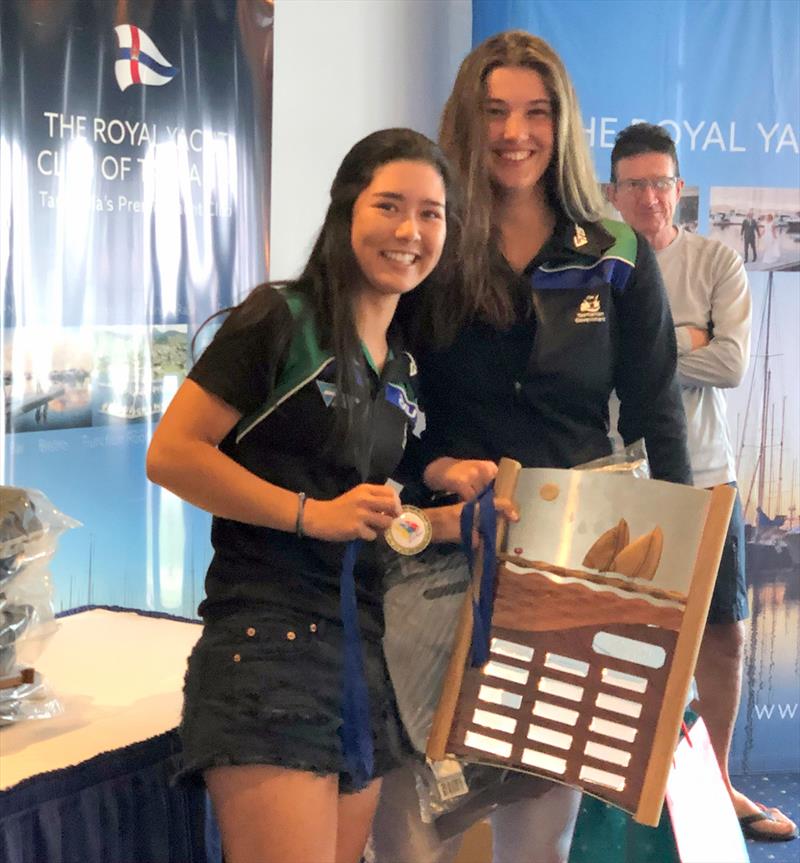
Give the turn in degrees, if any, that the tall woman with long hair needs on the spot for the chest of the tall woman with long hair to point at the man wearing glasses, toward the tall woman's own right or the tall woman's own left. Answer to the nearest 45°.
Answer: approximately 180°

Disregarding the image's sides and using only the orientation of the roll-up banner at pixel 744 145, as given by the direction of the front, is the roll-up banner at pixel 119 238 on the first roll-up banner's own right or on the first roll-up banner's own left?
on the first roll-up banner's own right

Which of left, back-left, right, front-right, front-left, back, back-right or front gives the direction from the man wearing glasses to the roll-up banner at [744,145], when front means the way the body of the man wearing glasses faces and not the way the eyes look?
back

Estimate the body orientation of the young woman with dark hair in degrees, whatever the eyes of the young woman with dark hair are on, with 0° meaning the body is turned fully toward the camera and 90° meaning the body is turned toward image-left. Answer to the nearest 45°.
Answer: approximately 315°

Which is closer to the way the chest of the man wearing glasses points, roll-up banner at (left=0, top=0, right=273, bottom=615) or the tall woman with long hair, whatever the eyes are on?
the tall woman with long hair

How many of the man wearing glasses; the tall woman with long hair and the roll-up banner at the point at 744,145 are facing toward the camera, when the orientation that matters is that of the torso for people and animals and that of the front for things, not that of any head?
3

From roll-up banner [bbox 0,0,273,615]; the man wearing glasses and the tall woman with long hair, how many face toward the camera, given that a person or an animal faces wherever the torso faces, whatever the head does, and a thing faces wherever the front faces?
3

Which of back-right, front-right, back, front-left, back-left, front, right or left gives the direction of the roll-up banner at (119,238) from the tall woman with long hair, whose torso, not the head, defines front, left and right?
back-right
